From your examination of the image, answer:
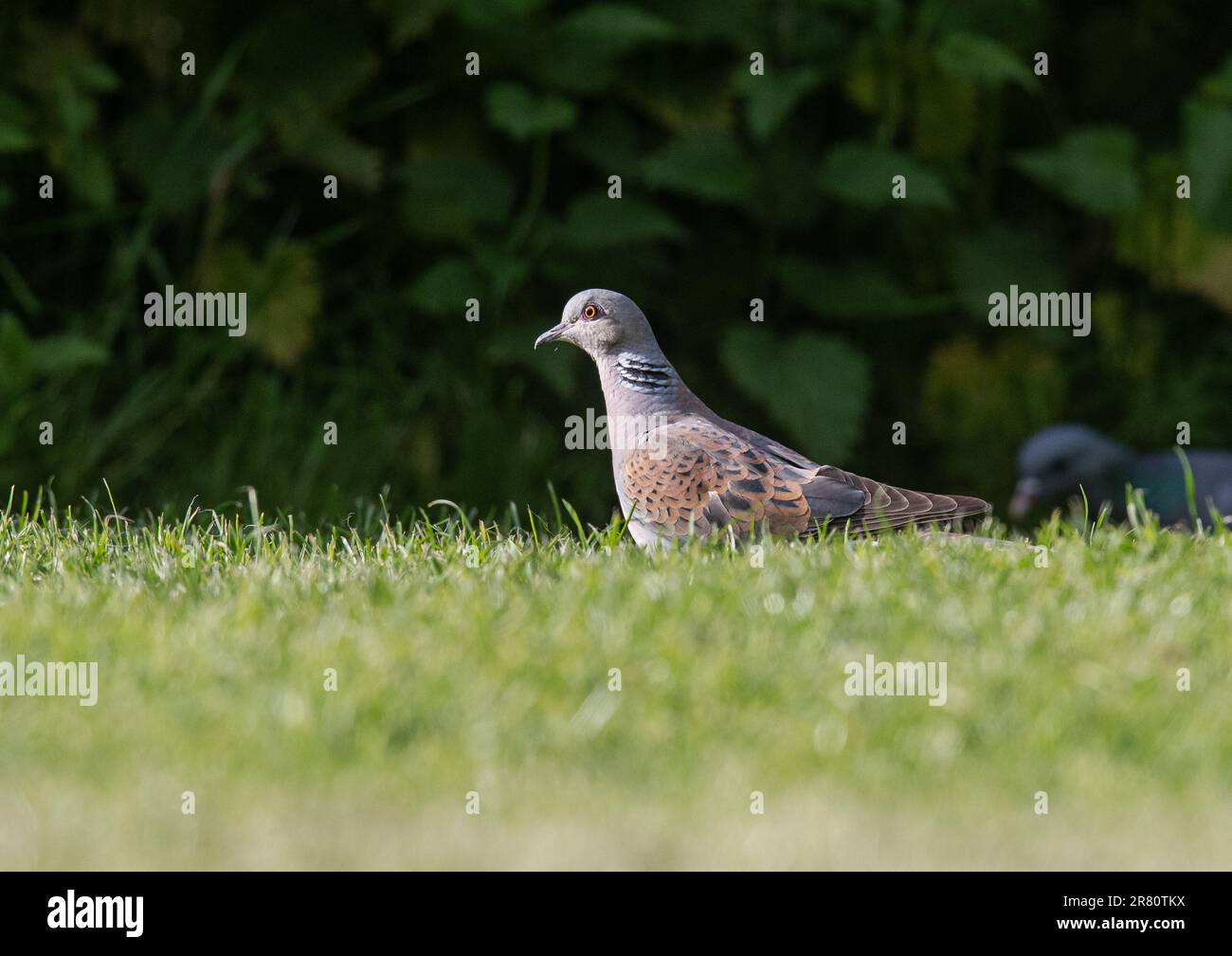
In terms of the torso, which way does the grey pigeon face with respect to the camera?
to the viewer's left
